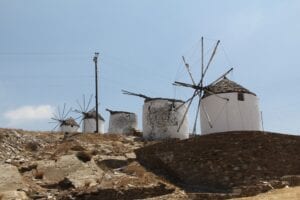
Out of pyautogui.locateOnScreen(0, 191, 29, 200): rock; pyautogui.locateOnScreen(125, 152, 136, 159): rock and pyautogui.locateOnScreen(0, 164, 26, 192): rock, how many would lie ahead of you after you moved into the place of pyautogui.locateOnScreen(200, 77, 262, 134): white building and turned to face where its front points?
3

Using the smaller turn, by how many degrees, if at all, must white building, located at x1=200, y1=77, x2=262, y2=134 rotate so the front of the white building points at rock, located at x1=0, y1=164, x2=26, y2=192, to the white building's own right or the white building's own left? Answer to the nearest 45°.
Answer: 0° — it already faces it

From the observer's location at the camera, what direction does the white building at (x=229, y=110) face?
facing the viewer and to the left of the viewer

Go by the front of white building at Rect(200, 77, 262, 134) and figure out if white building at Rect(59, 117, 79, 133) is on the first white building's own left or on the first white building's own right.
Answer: on the first white building's own right

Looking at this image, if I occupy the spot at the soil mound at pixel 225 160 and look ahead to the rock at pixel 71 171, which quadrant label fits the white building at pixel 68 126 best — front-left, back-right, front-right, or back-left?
front-right

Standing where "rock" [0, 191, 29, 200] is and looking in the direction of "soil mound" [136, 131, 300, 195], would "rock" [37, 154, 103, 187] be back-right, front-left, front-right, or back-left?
front-left

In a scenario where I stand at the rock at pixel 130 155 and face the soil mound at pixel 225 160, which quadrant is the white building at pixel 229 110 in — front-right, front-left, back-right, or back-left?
front-left

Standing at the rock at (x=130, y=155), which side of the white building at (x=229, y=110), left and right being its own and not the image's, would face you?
front

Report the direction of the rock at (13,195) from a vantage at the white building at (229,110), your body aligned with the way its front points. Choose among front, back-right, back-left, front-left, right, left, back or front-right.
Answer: front

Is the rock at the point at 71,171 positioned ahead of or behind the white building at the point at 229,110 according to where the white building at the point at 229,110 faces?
ahead
